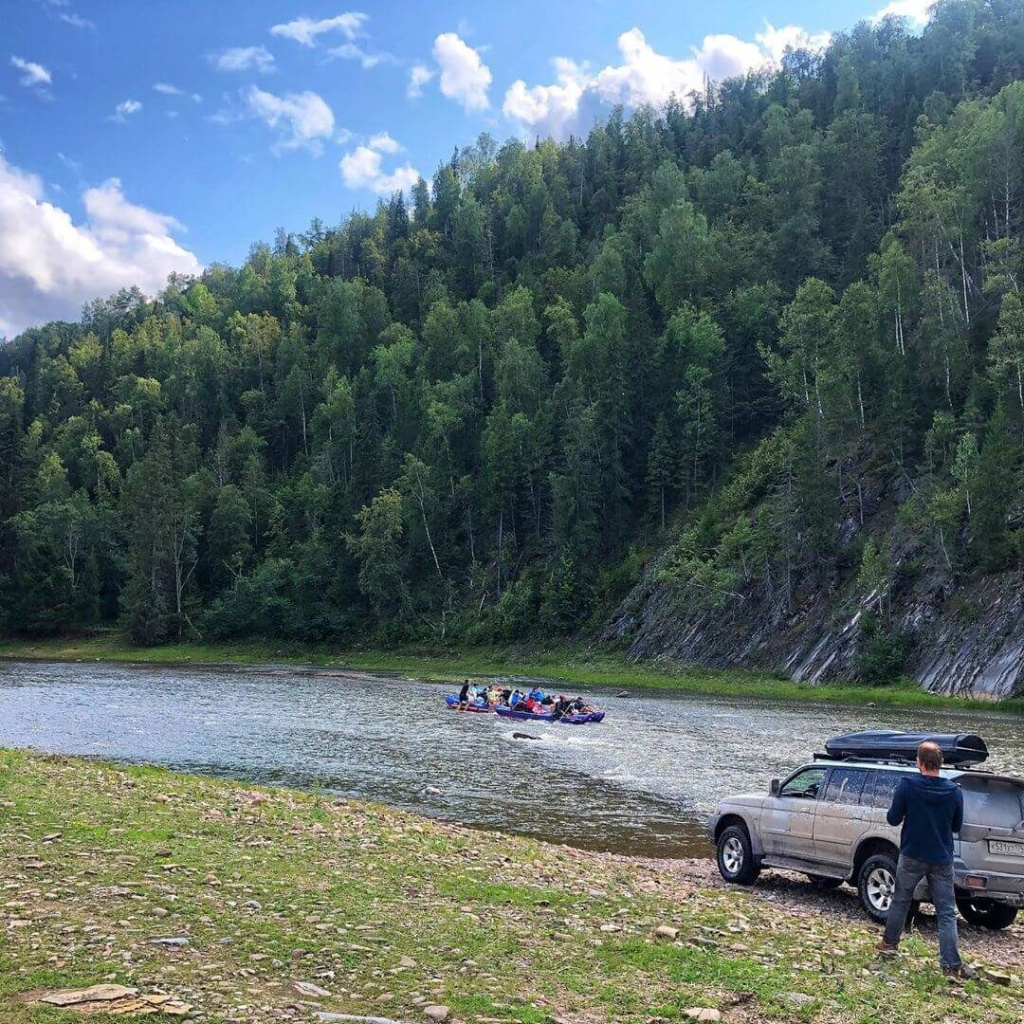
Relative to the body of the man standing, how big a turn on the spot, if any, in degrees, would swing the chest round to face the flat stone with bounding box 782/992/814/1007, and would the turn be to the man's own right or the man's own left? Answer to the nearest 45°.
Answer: approximately 180°

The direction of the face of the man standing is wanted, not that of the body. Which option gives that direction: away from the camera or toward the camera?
away from the camera

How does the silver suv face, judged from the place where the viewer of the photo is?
facing away from the viewer and to the left of the viewer

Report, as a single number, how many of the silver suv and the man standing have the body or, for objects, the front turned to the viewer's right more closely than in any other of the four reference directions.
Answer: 0

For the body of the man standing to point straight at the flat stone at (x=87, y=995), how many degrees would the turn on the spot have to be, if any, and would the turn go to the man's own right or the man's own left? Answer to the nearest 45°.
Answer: approximately 135° to the man's own left

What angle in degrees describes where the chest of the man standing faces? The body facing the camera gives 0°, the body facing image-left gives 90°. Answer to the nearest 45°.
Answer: approximately 180°

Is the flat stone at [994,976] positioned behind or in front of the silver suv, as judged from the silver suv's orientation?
behind

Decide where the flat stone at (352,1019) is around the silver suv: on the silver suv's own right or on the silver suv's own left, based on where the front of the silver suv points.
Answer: on the silver suv's own left
